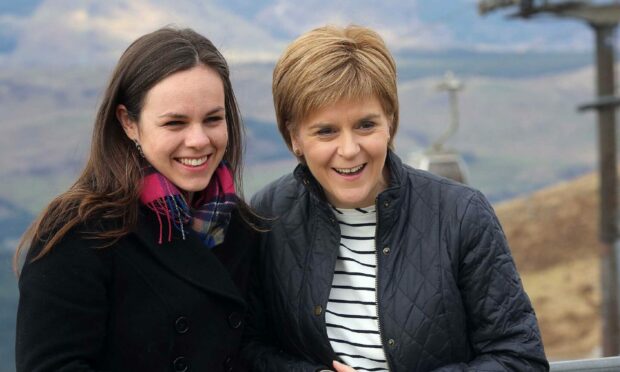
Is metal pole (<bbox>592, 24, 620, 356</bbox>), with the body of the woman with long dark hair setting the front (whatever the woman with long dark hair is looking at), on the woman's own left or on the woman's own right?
on the woman's own left

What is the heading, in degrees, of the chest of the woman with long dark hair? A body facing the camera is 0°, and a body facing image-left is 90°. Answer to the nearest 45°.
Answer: approximately 315°

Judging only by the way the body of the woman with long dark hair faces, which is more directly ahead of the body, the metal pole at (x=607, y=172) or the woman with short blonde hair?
the woman with short blonde hair

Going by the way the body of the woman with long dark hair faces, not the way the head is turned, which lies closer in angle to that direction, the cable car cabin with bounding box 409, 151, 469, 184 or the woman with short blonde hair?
the woman with short blonde hair

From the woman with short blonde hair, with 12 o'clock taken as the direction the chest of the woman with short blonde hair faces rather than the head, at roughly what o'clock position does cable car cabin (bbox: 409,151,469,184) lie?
The cable car cabin is roughly at 6 o'clock from the woman with short blonde hair.

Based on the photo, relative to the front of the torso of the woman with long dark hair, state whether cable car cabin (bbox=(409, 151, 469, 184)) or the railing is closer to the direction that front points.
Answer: the railing

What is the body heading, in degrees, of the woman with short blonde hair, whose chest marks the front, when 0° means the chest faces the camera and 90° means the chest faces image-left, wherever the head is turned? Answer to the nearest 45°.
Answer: approximately 0°

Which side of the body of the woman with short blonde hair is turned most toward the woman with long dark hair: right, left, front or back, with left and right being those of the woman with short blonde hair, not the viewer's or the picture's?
right
